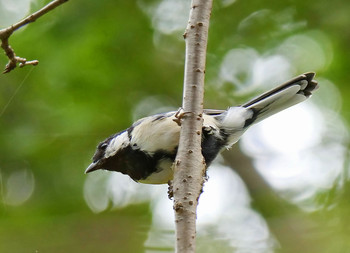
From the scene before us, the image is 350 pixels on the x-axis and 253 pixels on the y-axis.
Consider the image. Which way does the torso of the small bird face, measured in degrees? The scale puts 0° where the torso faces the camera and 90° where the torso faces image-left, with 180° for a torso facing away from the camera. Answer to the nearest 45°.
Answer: approximately 90°
